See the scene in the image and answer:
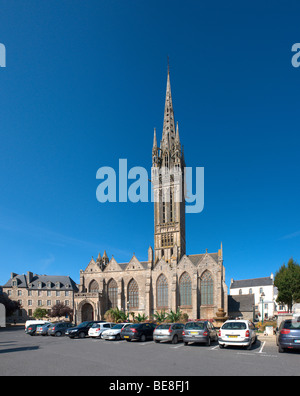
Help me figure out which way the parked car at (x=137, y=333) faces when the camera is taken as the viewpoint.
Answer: facing away from the viewer and to the right of the viewer

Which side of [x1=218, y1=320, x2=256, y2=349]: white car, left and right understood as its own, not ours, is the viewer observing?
back

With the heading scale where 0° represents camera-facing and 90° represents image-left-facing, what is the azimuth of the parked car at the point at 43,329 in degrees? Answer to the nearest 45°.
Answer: approximately 225°

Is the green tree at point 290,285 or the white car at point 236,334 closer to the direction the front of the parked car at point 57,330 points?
the green tree

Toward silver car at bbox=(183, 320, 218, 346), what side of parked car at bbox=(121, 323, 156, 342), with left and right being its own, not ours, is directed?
right

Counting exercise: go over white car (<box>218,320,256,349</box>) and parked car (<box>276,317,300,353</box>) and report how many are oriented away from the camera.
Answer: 2

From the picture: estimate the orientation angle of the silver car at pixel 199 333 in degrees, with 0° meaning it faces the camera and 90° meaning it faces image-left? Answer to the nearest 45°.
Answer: approximately 225°

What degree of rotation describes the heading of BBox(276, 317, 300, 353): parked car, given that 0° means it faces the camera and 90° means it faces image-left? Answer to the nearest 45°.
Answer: approximately 180°

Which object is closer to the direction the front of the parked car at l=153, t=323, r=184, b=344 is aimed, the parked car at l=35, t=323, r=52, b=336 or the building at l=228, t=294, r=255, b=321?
the building

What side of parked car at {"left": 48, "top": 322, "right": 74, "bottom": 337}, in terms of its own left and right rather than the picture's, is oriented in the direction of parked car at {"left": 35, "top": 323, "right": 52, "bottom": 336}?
left

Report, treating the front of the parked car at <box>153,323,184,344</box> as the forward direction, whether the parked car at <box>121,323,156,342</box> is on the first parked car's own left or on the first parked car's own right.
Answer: on the first parked car's own left
